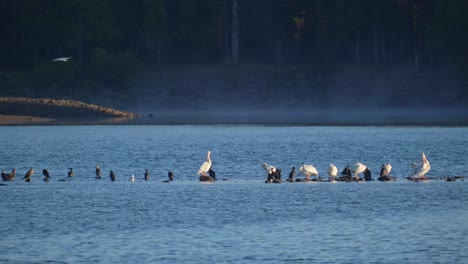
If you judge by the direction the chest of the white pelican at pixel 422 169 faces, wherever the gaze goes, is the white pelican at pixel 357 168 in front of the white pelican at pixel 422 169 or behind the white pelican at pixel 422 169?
behind

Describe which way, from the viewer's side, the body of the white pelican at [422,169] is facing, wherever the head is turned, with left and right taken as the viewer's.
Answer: facing to the right of the viewer

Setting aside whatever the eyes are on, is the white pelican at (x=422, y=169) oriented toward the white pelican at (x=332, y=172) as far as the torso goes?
no
